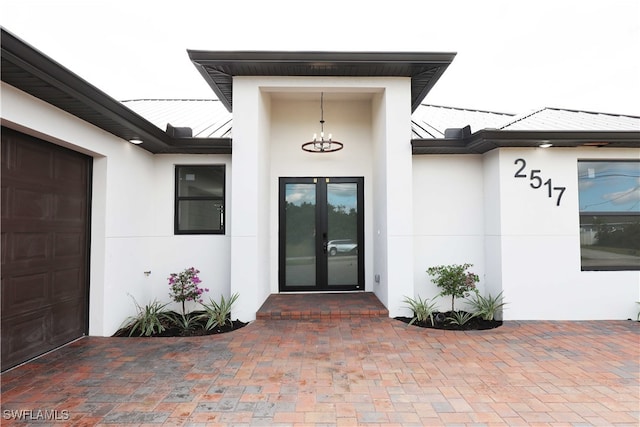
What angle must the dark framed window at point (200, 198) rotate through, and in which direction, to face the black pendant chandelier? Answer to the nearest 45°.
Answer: approximately 90° to its left

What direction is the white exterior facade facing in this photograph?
toward the camera

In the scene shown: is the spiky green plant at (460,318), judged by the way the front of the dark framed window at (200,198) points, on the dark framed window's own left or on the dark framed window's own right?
on the dark framed window's own left

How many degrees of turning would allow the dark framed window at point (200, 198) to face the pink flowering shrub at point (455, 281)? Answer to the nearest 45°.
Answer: approximately 45° to its left

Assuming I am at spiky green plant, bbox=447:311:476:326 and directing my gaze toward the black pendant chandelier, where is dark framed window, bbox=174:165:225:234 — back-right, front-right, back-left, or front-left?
front-left

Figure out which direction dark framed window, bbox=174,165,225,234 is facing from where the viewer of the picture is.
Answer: facing the viewer
